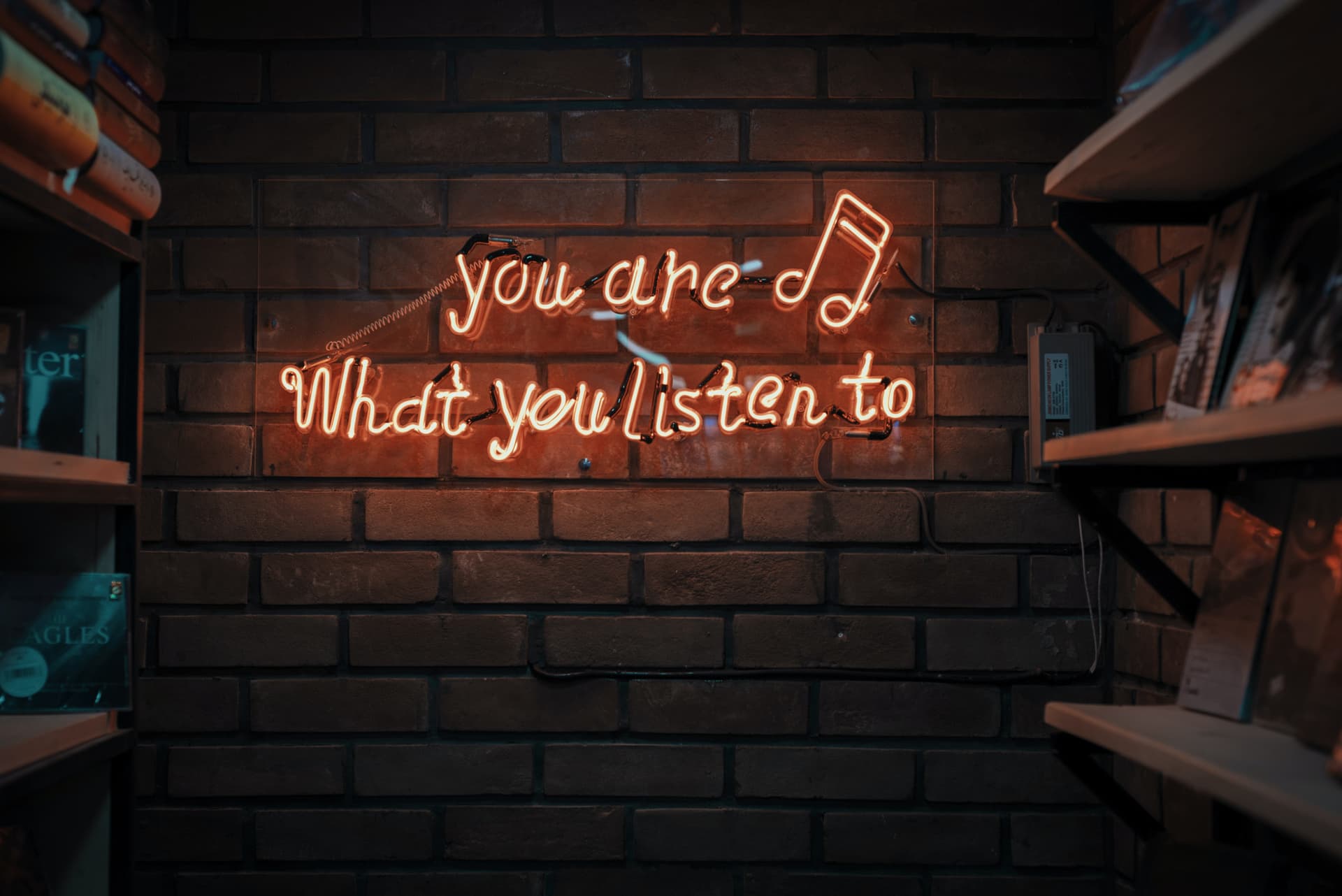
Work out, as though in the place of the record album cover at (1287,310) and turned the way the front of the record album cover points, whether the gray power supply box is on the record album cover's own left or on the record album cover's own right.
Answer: on the record album cover's own right

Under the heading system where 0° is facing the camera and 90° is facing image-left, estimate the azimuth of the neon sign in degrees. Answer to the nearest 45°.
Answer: approximately 0°

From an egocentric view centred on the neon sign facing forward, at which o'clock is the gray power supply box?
The gray power supply box is roughly at 9 o'clock from the neon sign.

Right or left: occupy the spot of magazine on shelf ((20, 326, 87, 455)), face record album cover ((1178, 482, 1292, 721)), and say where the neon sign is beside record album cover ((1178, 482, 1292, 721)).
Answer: left

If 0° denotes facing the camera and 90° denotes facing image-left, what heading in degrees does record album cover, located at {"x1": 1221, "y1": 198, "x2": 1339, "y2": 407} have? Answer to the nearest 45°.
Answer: approximately 45°

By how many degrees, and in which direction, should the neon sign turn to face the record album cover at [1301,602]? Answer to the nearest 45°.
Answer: approximately 45° to its left

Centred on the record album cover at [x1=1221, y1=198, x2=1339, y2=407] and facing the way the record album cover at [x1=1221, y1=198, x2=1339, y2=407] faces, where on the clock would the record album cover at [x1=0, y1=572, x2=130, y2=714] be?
the record album cover at [x1=0, y1=572, x2=130, y2=714] is roughly at 1 o'clock from the record album cover at [x1=1221, y1=198, x2=1339, y2=407].

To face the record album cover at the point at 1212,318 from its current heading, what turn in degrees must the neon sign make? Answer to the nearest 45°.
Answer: approximately 45° to its left

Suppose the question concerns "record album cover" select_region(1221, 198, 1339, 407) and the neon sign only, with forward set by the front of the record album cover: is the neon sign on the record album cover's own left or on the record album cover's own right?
on the record album cover's own right

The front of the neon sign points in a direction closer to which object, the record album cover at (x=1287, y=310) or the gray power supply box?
the record album cover

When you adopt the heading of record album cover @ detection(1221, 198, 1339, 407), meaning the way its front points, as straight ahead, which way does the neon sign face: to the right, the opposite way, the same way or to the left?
to the left

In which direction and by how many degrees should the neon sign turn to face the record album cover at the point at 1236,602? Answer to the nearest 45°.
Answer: approximately 45° to its left
